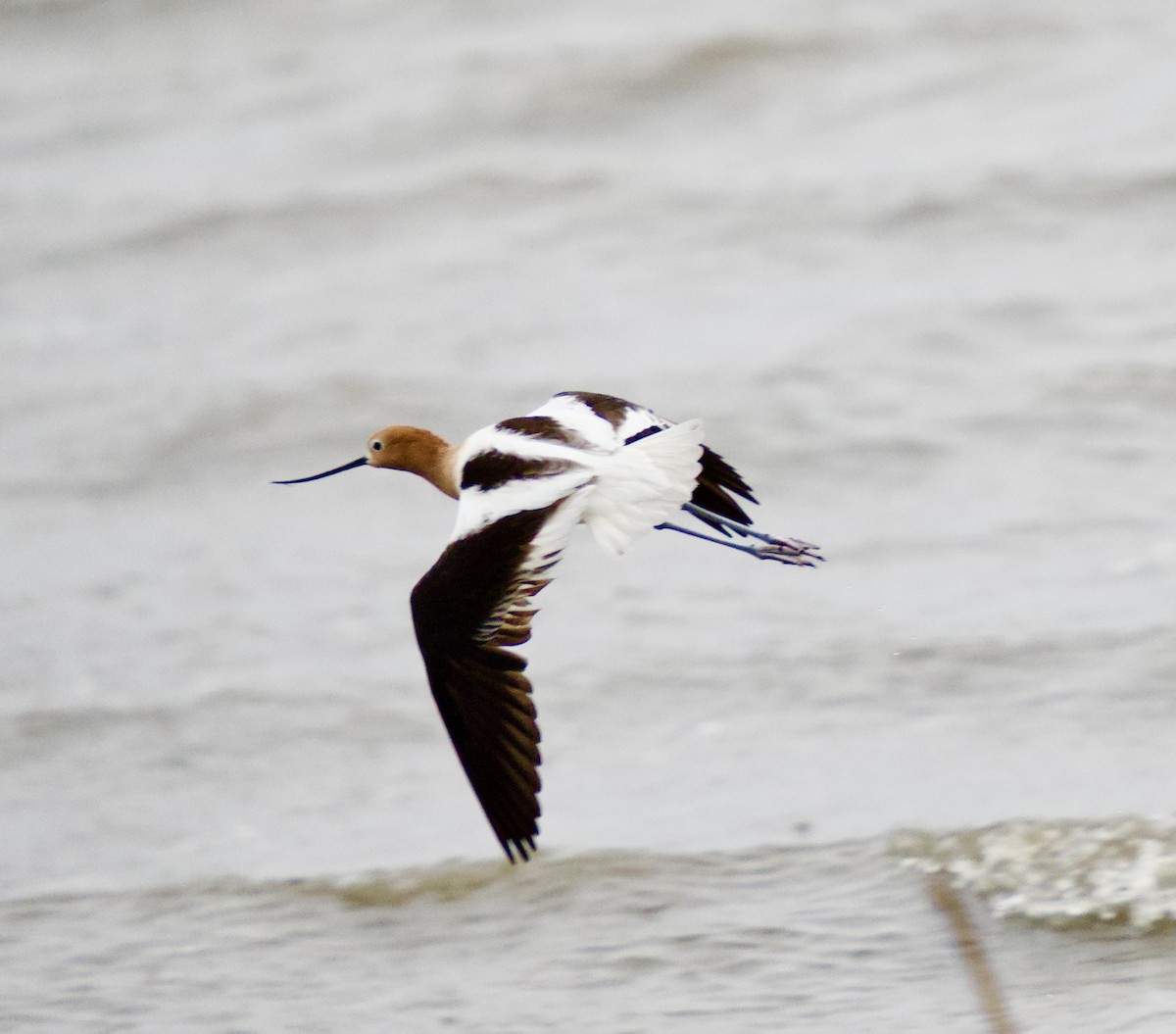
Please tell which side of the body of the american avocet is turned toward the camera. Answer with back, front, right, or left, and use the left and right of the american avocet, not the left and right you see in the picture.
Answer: left
